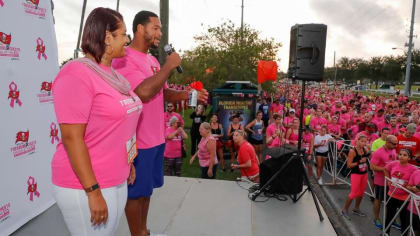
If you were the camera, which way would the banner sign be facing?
facing the viewer

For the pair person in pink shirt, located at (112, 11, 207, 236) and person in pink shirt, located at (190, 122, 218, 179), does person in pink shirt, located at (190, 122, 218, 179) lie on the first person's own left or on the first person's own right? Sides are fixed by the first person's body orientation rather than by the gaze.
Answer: on the first person's own left

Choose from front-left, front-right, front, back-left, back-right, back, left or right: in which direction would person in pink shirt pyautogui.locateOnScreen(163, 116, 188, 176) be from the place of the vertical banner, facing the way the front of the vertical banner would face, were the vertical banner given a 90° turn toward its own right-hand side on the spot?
back

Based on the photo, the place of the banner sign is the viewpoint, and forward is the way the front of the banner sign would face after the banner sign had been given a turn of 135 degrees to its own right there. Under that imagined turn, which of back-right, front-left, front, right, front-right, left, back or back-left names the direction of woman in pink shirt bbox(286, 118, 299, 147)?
back

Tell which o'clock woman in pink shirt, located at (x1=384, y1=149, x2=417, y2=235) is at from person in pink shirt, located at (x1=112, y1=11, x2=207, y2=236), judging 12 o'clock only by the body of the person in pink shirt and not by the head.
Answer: The woman in pink shirt is roughly at 11 o'clock from the person in pink shirt.

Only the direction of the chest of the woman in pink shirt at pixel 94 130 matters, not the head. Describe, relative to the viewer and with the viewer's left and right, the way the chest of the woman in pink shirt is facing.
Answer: facing to the right of the viewer

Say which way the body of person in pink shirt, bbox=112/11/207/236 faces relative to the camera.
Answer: to the viewer's right

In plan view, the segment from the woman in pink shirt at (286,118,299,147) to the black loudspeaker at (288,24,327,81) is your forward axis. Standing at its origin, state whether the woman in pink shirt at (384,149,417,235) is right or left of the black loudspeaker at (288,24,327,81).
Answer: left

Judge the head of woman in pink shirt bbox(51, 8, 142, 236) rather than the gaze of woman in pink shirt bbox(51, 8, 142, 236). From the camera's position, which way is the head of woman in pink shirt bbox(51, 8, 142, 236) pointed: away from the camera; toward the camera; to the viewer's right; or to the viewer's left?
to the viewer's right
